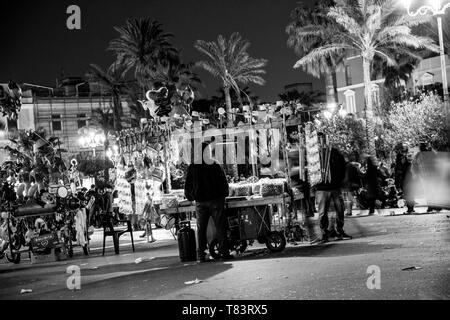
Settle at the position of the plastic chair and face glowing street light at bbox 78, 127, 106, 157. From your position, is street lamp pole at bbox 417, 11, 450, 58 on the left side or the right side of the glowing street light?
right

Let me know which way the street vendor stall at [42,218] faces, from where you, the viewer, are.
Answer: facing the viewer

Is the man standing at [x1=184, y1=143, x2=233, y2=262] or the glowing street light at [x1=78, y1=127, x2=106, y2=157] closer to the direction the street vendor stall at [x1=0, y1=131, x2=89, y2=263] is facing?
the man standing

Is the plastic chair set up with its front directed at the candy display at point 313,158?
no

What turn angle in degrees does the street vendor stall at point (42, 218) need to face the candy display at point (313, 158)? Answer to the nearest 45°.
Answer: approximately 45° to its left

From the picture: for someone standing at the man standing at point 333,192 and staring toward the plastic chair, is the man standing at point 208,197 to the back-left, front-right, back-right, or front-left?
front-left

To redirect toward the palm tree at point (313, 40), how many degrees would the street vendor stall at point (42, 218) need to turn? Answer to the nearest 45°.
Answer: approximately 135° to its left

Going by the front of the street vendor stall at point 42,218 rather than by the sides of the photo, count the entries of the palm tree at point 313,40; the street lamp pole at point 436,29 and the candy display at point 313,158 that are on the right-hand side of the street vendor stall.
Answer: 0

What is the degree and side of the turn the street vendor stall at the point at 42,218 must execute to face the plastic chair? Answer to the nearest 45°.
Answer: approximately 45° to its left

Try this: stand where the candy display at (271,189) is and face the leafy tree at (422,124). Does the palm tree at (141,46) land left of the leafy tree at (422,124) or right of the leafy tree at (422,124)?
left
